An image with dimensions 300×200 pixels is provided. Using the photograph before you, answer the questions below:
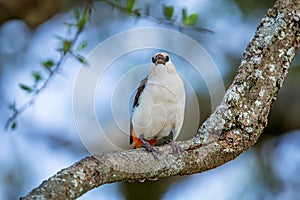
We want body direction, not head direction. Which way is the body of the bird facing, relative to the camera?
toward the camera

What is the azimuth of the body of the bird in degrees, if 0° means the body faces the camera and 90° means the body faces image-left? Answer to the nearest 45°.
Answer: approximately 0°
